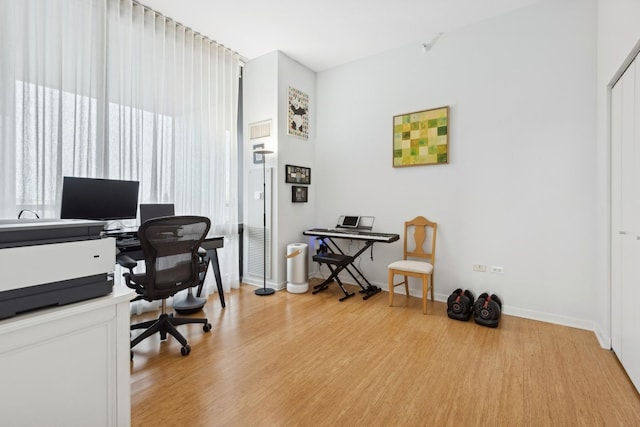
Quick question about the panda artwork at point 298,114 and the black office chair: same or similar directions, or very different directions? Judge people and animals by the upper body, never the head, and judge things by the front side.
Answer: very different directions

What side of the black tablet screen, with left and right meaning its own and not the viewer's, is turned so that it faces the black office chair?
front

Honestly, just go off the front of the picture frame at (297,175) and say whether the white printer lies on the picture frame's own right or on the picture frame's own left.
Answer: on the picture frame's own right

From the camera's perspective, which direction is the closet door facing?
to the viewer's left

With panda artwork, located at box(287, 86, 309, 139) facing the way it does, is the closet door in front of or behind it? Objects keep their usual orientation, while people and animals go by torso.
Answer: in front

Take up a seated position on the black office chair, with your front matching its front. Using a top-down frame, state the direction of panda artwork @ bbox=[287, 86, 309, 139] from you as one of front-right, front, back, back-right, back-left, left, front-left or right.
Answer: right

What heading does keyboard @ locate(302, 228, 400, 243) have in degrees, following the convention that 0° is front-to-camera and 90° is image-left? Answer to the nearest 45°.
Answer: approximately 45°

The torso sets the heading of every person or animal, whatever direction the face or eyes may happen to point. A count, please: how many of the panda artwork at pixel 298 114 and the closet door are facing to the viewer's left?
1

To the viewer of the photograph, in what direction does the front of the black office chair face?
facing away from the viewer and to the left of the viewer

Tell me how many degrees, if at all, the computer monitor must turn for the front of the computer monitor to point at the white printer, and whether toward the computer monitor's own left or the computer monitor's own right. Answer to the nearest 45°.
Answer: approximately 45° to the computer monitor's own right

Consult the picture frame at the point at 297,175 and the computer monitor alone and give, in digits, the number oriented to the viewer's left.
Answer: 0

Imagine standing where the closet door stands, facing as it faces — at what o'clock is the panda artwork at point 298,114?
The panda artwork is roughly at 12 o'clock from the closet door.

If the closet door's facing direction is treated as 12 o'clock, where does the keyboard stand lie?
The keyboard stand is roughly at 12 o'clock from the closet door.

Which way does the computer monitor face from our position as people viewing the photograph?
facing the viewer and to the right of the viewer
